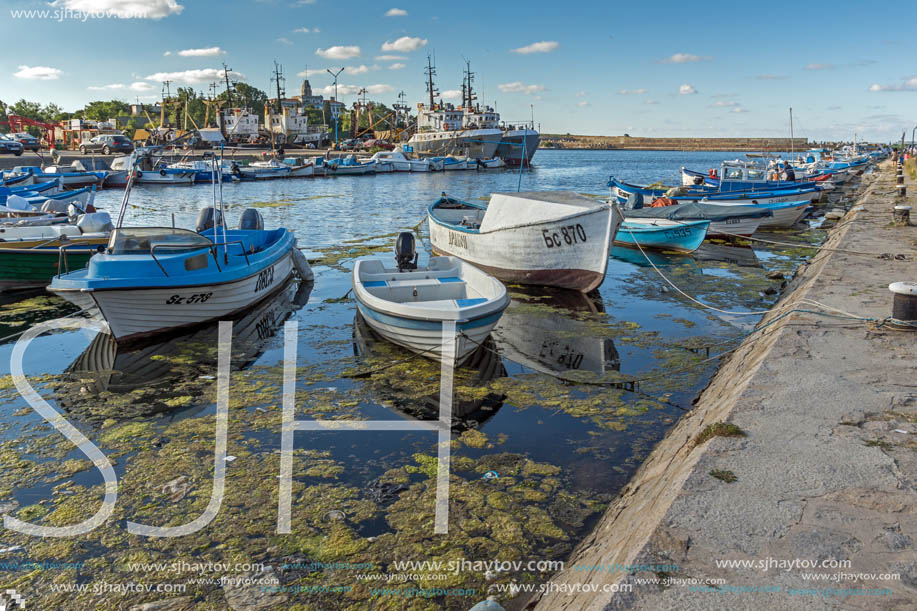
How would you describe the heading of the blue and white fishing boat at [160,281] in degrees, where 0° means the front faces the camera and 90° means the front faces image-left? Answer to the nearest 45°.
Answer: approximately 45°

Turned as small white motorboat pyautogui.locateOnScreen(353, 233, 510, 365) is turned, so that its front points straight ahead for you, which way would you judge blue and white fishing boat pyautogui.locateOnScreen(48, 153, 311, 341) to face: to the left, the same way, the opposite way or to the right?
to the right
